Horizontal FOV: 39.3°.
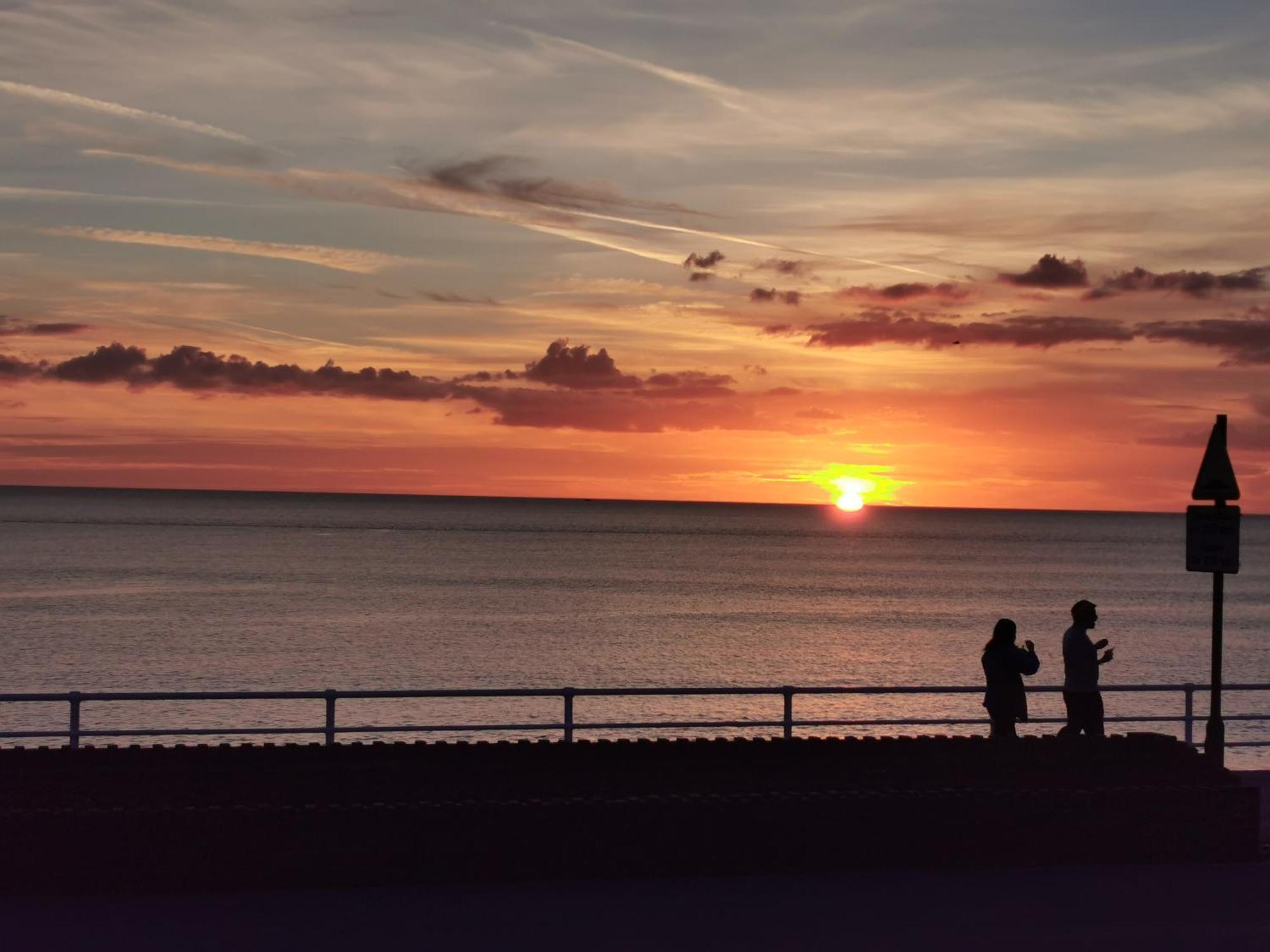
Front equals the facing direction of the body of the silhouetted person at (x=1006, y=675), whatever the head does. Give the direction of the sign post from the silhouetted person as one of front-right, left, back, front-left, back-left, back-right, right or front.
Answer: front-right

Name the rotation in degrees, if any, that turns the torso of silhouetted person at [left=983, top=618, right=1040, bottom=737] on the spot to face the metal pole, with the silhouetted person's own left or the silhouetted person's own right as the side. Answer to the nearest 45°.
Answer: approximately 45° to the silhouetted person's own right

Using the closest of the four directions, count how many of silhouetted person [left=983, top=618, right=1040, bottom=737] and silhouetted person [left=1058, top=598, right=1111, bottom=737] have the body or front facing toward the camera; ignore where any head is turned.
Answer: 0

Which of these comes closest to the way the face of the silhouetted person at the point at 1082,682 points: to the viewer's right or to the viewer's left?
to the viewer's right

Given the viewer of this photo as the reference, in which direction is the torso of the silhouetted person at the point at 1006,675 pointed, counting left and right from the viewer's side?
facing away from the viewer and to the right of the viewer

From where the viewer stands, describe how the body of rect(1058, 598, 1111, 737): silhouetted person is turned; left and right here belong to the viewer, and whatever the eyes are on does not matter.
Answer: facing to the right of the viewer

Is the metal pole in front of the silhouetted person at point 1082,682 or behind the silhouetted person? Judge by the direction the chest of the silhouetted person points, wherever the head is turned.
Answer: in front

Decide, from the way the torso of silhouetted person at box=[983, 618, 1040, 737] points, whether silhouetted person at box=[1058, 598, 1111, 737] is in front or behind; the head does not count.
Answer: in front
